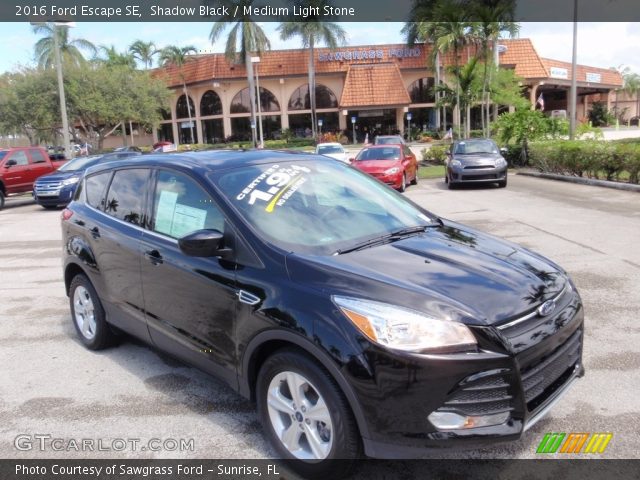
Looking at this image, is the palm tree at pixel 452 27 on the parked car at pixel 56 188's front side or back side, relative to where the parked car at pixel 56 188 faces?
on the back side

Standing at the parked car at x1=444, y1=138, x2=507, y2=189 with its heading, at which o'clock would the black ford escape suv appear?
The black ford escape suv is roughly at 12 o'clock from the parked car.

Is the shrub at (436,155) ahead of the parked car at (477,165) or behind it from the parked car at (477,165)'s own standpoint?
behind

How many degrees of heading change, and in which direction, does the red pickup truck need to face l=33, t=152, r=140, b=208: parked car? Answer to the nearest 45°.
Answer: approximately 135° to its left

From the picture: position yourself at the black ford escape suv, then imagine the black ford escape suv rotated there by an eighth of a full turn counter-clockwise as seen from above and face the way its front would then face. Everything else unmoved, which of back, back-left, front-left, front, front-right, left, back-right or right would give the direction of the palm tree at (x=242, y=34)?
left

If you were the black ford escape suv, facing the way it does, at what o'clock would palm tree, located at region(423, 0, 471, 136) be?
The palm tree is roughly at 8 o'clock from the black ford escape suv.

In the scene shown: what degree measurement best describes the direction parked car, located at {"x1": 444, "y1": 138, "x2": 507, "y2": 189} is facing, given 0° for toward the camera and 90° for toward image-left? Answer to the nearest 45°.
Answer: approximately 0°

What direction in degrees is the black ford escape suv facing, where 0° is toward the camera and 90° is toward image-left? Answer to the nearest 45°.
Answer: approximately 315°
